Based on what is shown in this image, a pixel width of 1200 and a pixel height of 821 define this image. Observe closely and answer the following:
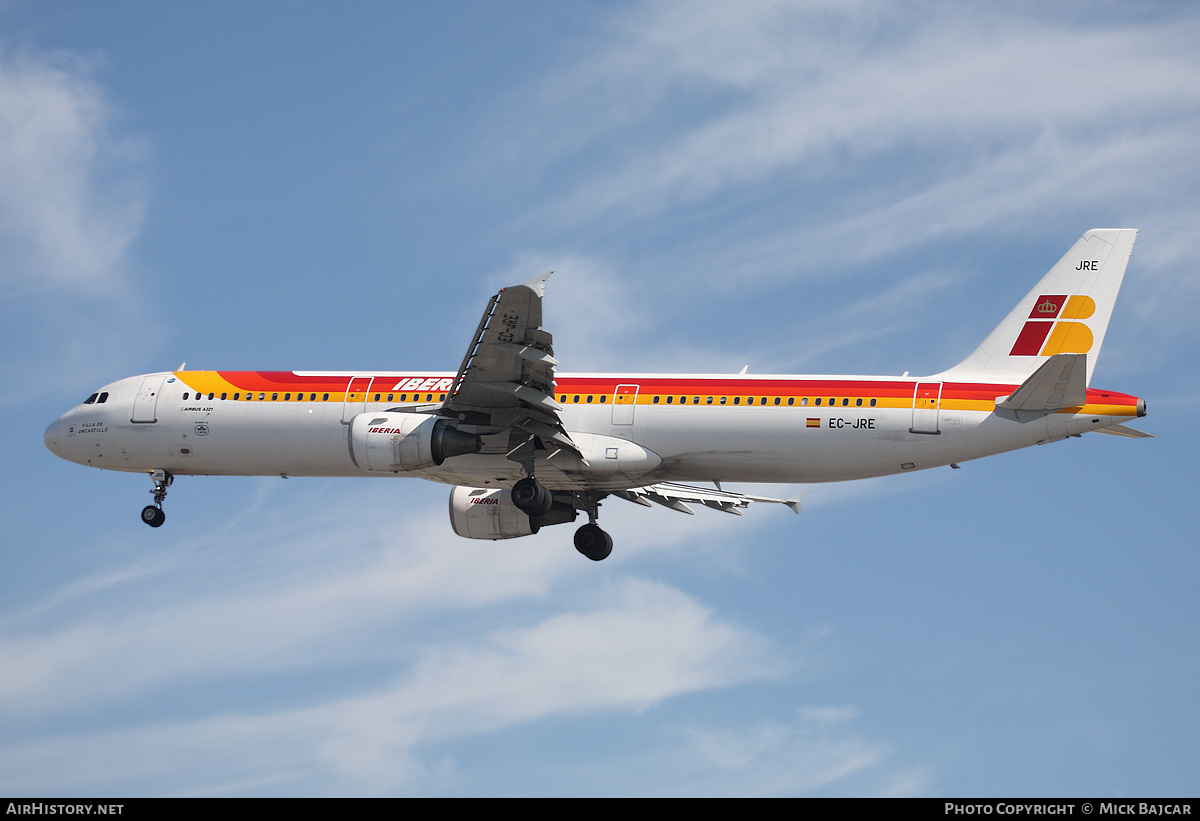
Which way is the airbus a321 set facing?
to the viewer's left
